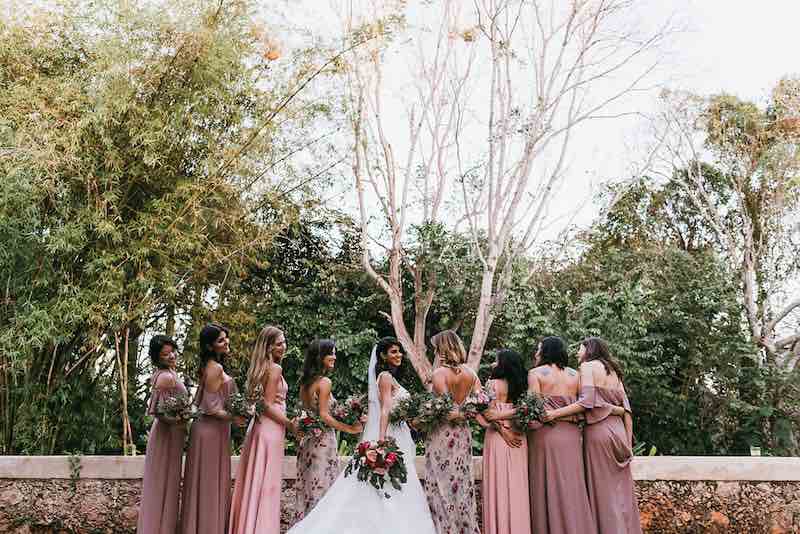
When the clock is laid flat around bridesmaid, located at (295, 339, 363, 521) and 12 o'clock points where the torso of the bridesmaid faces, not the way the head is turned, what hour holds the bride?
The bride is roughly at 3 o'clock from the bridesmaid.

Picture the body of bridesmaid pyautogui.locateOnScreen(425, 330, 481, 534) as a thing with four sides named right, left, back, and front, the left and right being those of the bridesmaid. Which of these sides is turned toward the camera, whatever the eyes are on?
back

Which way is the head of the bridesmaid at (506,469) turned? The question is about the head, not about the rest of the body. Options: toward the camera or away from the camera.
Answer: away from the camera

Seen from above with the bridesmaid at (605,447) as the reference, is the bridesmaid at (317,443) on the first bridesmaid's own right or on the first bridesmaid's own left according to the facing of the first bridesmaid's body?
on the first bridesmaid's own left

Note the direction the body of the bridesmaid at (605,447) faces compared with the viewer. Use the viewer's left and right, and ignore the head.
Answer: facing away from the viewer and to the left of the viewer

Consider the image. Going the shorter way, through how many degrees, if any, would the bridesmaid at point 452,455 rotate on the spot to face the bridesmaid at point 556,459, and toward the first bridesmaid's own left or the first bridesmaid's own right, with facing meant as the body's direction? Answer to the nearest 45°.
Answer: approximately 90° to the first bridesmaid's own right

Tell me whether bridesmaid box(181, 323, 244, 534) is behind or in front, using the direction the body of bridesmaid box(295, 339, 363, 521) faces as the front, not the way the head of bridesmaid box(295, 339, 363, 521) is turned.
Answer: behind

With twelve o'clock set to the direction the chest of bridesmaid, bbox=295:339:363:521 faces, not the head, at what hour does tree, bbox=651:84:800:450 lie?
The tree is roughly at 12 o'clock from the bridesmaid.

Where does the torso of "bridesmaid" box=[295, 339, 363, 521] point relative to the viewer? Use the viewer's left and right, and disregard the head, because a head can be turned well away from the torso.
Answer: facing away from the viewer and to the right of the viewer
